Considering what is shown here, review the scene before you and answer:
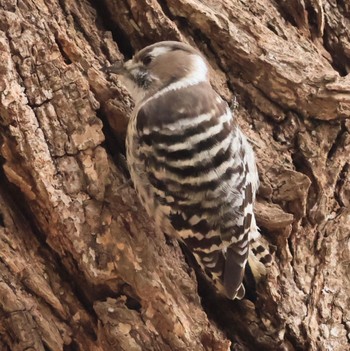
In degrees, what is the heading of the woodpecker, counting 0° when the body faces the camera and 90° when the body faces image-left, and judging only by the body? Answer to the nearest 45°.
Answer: approximately 135°
